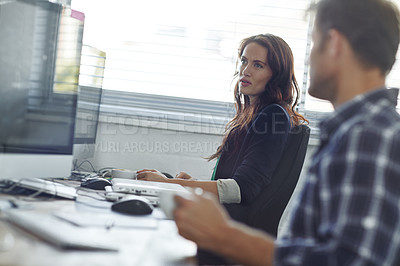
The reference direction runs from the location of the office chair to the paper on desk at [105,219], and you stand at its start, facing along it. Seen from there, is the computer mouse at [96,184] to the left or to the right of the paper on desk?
right

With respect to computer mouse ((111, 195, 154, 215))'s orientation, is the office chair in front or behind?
behind

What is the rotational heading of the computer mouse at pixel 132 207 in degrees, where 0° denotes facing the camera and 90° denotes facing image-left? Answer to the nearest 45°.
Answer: approximately 90°

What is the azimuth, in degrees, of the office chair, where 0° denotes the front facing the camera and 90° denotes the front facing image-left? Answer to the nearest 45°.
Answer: approximately 90°

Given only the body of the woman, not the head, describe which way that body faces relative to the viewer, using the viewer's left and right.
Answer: facing to the left of the viewer

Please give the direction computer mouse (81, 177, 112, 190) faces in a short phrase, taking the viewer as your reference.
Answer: facing to the left of the viewer
